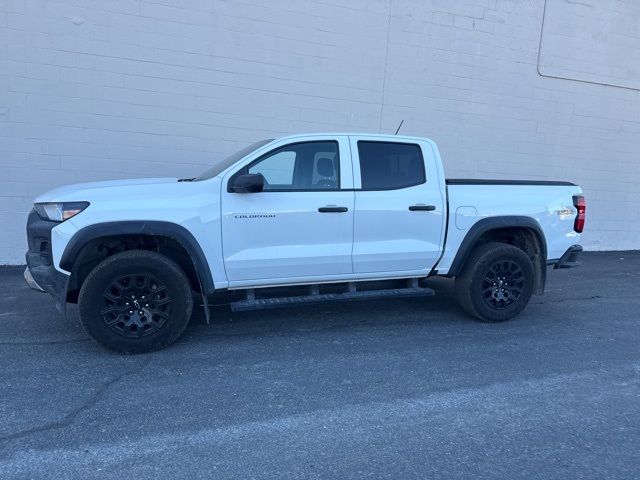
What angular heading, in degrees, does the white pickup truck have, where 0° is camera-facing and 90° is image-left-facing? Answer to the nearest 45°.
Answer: approximately 90°
